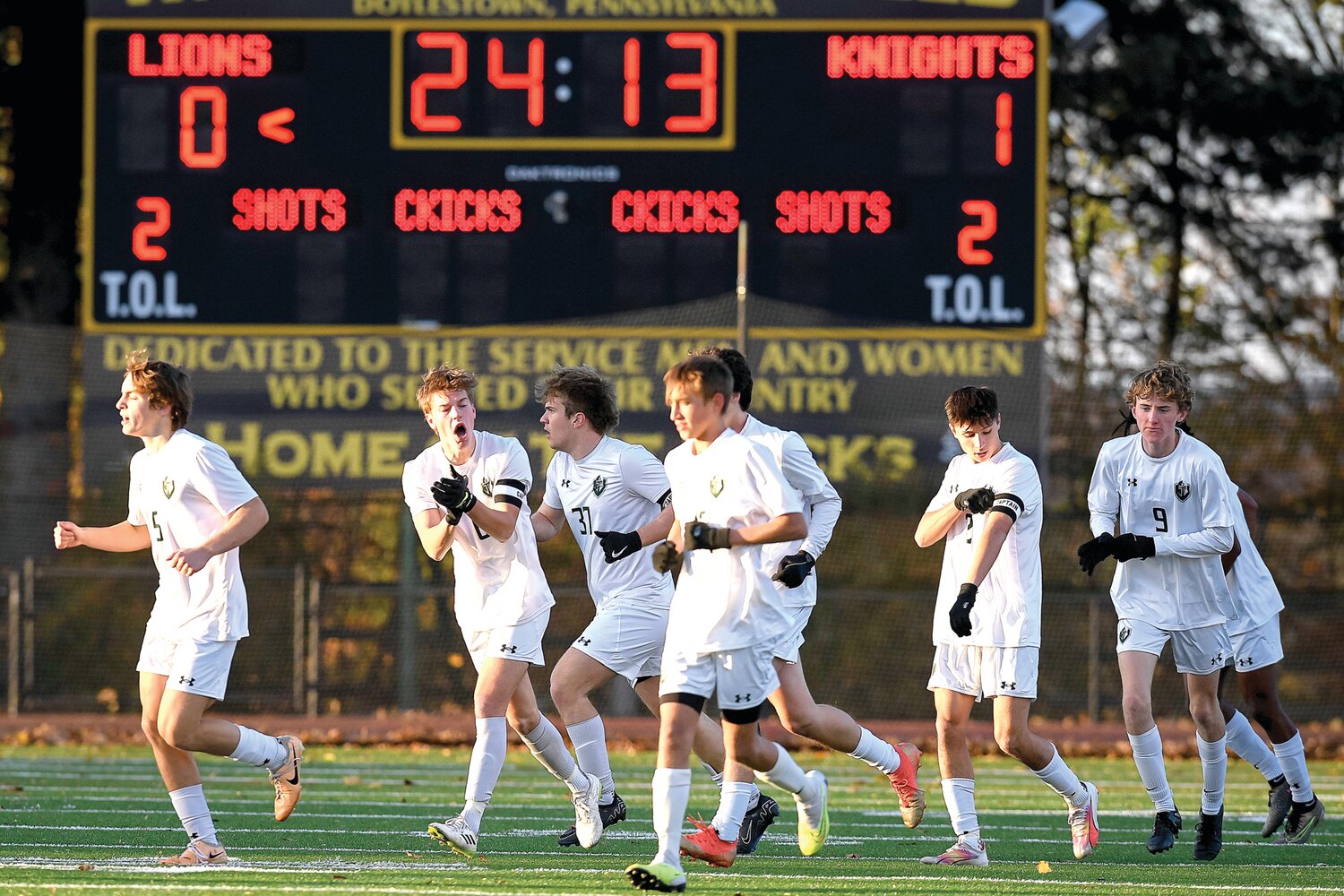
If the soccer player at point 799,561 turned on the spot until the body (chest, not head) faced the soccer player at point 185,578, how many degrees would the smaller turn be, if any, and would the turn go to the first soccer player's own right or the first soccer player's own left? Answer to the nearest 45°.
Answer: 0° — they already face them

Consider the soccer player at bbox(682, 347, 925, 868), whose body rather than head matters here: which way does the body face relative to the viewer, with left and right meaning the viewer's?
facing to the left of the viewer

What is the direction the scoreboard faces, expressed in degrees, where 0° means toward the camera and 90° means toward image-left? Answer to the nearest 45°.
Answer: approximately 0°

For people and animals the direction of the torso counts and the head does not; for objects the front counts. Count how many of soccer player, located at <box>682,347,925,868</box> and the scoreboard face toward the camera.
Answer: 1

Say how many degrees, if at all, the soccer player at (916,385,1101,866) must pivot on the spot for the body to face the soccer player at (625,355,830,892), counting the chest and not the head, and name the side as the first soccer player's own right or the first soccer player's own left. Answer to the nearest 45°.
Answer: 0° — they already face them

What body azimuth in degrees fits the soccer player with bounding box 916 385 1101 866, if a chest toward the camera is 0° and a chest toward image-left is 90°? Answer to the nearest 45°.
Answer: approximately 45°

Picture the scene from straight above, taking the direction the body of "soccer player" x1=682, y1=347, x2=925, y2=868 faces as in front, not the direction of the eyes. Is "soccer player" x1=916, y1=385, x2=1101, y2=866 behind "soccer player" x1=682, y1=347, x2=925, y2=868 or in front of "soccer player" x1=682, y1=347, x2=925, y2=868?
behind

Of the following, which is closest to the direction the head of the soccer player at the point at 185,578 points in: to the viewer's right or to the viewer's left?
to the viewer's left

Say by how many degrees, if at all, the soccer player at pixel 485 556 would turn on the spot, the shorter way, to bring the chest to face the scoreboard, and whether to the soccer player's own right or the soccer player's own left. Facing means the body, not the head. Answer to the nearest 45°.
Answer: approximately 135° to the soccer player's own right

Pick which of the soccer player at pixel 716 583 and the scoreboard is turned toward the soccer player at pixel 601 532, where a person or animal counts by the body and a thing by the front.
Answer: the scoreboard
